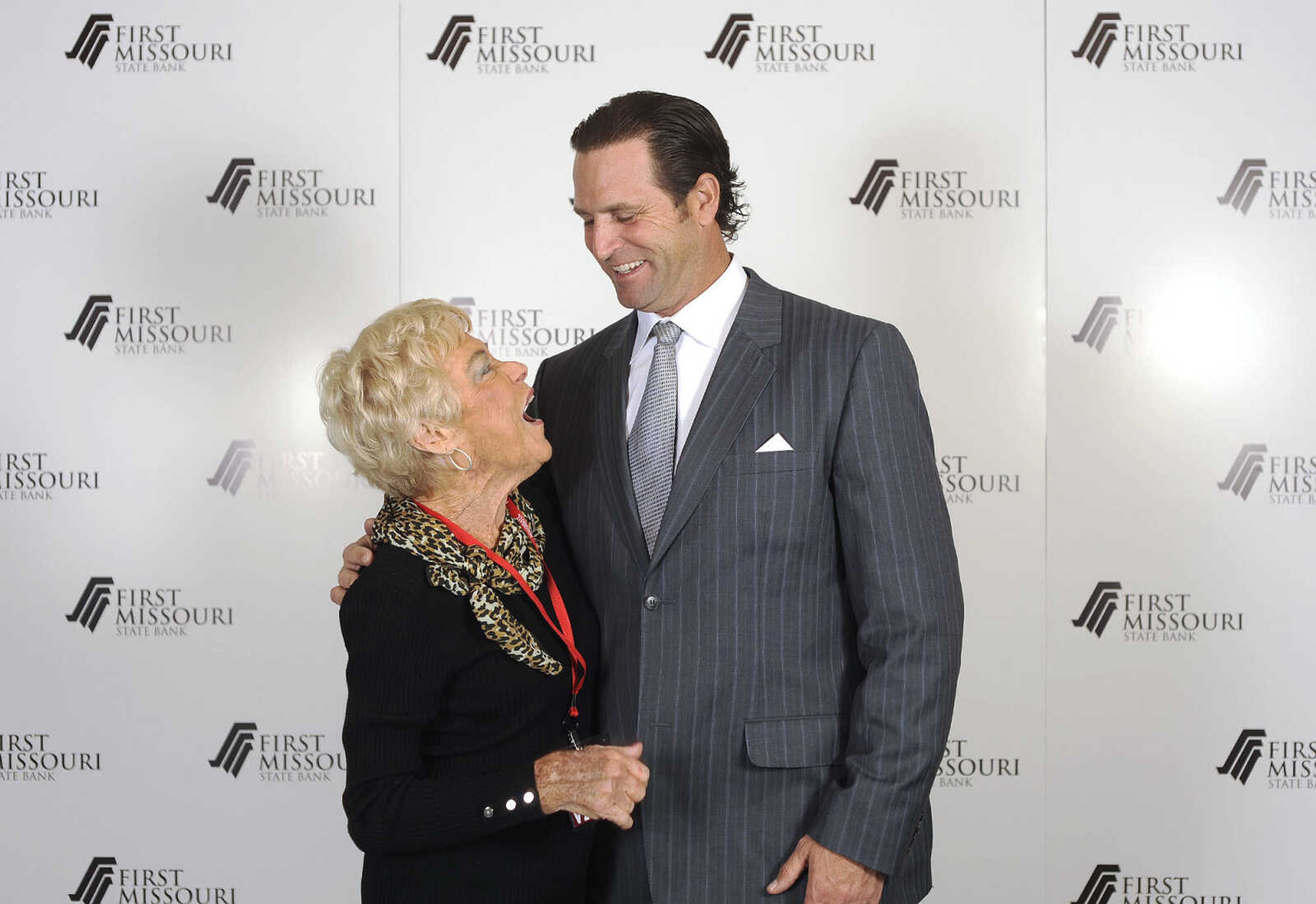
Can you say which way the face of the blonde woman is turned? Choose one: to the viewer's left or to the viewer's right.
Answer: to the viewer's right

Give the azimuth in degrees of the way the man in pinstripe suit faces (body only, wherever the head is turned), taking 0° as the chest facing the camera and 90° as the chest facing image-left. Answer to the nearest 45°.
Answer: approximately 45°
